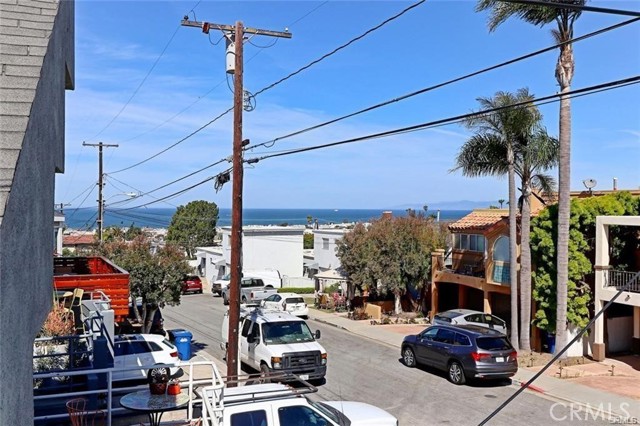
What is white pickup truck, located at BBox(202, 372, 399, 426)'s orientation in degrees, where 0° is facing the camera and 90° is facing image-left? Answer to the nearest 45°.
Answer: approximately 270°

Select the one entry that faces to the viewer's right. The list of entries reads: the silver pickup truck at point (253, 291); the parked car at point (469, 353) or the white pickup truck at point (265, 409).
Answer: the white pickup truck at point (265, 409)

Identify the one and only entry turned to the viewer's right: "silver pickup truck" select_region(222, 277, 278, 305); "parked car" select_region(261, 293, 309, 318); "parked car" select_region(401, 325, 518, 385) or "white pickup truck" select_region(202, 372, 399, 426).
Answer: "white pickup truck" select_region(202, 372, 399, 426)

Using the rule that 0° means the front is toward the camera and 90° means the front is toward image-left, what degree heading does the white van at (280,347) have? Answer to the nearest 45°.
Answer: approximately 315°

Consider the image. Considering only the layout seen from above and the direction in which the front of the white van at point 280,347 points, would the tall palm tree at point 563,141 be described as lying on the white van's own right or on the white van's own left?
on the white van's own left

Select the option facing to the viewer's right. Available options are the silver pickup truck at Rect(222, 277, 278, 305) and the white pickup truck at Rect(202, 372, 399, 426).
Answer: the white pickup truck at Rect(202, 372, 399, 426)

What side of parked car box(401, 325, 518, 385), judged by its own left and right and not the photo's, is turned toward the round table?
left

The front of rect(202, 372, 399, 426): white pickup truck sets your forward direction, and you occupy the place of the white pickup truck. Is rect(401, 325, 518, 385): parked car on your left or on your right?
on your left
